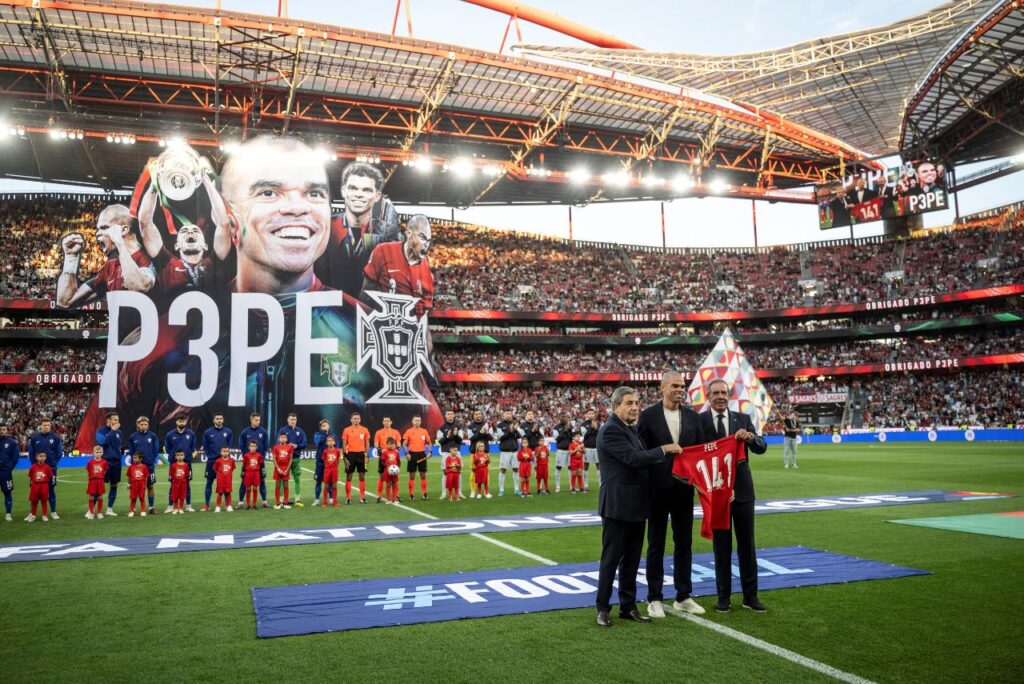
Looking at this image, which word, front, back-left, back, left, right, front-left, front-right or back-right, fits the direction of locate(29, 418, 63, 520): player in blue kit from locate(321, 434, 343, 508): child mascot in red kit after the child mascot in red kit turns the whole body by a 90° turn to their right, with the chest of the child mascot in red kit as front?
front

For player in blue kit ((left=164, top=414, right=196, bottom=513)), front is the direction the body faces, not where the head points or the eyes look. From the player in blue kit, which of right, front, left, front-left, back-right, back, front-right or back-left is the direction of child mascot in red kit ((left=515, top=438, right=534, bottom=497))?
left

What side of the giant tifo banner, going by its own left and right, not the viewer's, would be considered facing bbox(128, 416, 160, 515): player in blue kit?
front

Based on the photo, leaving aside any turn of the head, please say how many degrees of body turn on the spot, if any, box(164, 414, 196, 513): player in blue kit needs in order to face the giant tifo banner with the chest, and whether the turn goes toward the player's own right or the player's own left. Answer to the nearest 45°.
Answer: approximately 180°

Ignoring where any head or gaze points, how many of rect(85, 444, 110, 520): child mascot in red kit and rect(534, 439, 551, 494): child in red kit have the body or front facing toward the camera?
2

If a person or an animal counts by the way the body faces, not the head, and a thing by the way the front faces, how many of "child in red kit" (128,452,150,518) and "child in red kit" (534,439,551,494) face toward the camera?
2

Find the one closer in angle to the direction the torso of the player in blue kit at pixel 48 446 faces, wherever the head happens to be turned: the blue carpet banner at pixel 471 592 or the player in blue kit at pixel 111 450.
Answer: the blue carpet banner

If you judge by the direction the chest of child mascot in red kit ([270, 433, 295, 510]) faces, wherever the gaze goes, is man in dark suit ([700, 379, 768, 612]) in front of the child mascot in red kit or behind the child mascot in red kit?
in front
